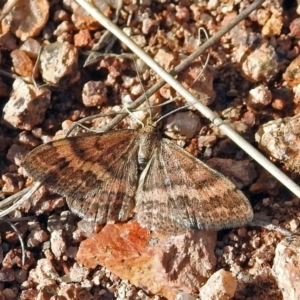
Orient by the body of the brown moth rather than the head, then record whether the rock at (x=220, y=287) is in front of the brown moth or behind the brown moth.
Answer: behind

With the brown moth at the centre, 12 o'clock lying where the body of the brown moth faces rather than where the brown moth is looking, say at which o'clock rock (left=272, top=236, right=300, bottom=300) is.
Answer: The rock is roughly at 5 o'clock from the brown moth.

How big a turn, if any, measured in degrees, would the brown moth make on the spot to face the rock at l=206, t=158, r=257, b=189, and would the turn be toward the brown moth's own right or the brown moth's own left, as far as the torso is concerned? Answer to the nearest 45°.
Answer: approximately 90° to the brown moth's own right

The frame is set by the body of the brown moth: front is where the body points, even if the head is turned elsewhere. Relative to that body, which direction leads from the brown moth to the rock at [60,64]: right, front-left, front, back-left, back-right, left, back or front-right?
front

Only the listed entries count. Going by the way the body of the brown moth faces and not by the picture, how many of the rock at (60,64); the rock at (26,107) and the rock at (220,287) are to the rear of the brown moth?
1

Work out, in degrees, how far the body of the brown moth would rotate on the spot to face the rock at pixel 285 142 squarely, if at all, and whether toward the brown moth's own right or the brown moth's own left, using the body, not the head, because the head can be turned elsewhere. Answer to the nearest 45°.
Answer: approximately 90° to the brown moth's own right

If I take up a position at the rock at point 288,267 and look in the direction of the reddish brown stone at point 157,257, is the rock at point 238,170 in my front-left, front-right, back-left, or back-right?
front-right

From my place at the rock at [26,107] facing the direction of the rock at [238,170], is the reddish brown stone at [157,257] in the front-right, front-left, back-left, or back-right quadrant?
front-right

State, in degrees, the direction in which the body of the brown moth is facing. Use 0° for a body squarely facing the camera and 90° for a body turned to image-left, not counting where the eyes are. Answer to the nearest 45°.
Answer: approximately 180°

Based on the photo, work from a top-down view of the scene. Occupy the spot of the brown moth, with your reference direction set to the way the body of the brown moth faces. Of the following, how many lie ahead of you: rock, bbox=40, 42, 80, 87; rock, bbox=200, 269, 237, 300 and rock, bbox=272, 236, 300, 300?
1
